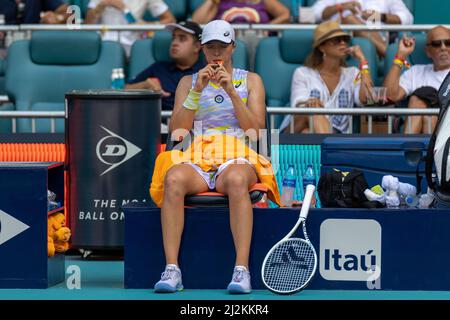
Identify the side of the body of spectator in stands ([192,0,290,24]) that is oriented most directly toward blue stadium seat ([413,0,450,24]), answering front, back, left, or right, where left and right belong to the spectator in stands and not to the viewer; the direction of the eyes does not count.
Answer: left

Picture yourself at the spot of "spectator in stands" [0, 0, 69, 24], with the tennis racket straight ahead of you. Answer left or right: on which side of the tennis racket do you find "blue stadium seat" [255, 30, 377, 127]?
left

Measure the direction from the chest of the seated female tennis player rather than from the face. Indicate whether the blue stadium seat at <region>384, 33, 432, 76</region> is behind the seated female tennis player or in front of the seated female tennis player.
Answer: behind

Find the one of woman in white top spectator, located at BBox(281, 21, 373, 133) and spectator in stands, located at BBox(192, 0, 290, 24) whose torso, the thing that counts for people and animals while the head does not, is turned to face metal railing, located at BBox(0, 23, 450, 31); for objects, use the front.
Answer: the spectator in stands

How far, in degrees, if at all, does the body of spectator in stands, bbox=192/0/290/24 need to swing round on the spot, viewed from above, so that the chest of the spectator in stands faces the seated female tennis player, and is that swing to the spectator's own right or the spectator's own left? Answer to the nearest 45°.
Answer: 0° — they already face them

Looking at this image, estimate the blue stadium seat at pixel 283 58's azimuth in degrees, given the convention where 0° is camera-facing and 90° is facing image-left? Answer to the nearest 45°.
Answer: approximately 0°

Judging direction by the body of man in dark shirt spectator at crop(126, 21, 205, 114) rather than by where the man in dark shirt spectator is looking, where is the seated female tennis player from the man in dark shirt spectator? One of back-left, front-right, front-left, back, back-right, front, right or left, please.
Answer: front-left

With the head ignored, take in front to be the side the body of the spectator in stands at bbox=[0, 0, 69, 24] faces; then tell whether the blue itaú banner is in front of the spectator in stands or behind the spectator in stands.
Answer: in front

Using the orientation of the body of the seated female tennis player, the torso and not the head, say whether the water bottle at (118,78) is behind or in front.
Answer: behind

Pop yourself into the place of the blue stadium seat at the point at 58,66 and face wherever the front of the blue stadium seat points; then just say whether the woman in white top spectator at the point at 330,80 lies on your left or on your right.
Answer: on your left
